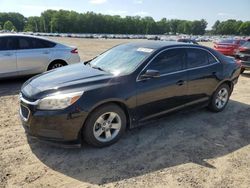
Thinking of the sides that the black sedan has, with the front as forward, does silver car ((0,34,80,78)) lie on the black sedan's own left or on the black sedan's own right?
on the black sedan's own right

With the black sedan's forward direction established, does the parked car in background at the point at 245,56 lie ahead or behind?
behind

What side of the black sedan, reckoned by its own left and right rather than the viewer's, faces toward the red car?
back

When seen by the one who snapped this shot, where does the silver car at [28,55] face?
facing to the left of the viewer

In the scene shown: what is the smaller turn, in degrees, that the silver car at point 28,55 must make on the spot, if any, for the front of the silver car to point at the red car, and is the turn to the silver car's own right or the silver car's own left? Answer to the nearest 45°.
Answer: approximately 135° to the silver car's own right

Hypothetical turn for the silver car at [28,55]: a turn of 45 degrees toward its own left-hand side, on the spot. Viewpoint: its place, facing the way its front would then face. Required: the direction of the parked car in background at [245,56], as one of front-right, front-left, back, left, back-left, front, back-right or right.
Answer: back-left
